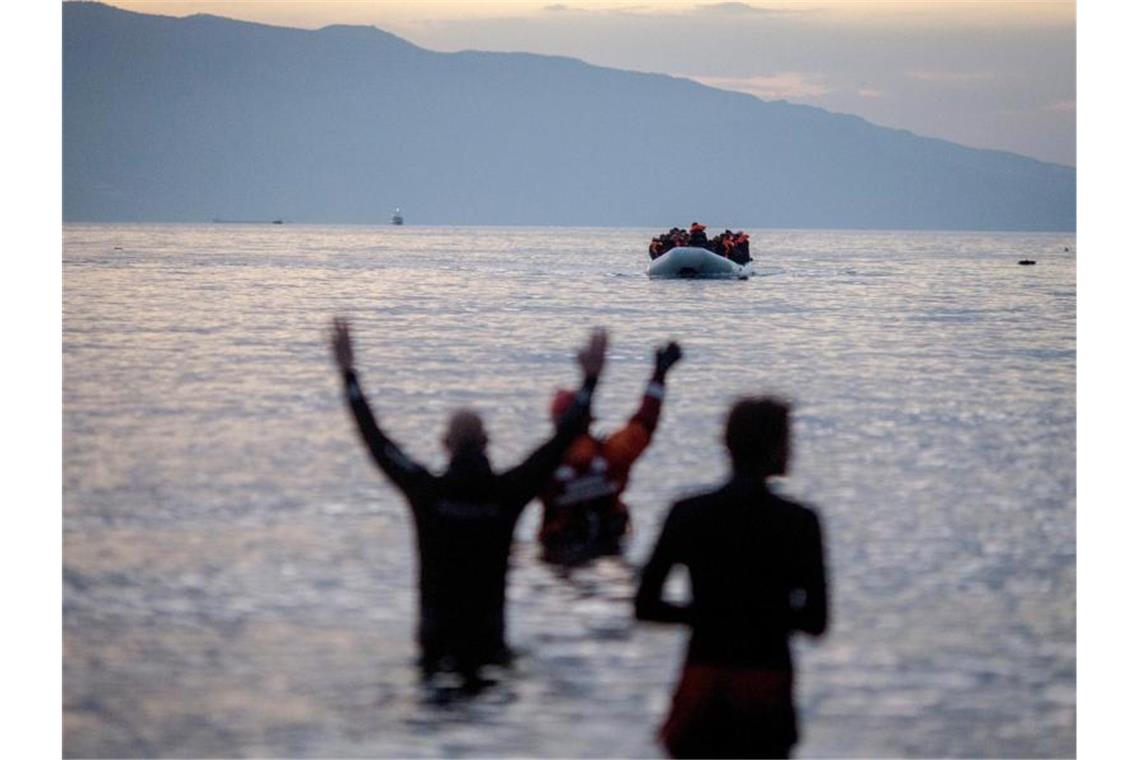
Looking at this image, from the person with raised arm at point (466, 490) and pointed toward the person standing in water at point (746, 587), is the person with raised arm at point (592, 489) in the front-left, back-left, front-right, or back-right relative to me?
back-left

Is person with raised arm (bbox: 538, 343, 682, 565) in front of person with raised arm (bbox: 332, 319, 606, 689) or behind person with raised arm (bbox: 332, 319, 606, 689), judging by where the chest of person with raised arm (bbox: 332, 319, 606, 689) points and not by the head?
in front

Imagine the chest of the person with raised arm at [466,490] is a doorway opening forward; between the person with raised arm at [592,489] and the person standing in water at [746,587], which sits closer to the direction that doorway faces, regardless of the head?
the person with raised arm

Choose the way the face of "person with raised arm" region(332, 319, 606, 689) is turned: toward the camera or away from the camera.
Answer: away from the camera

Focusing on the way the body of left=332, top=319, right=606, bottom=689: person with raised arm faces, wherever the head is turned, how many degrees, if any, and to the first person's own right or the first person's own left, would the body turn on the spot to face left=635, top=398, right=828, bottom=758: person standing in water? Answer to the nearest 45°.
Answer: approximately 135° to the first person's own right

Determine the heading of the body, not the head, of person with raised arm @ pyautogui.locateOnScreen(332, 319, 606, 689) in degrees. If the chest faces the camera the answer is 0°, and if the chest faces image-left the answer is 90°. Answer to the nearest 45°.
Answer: approximately 180°
